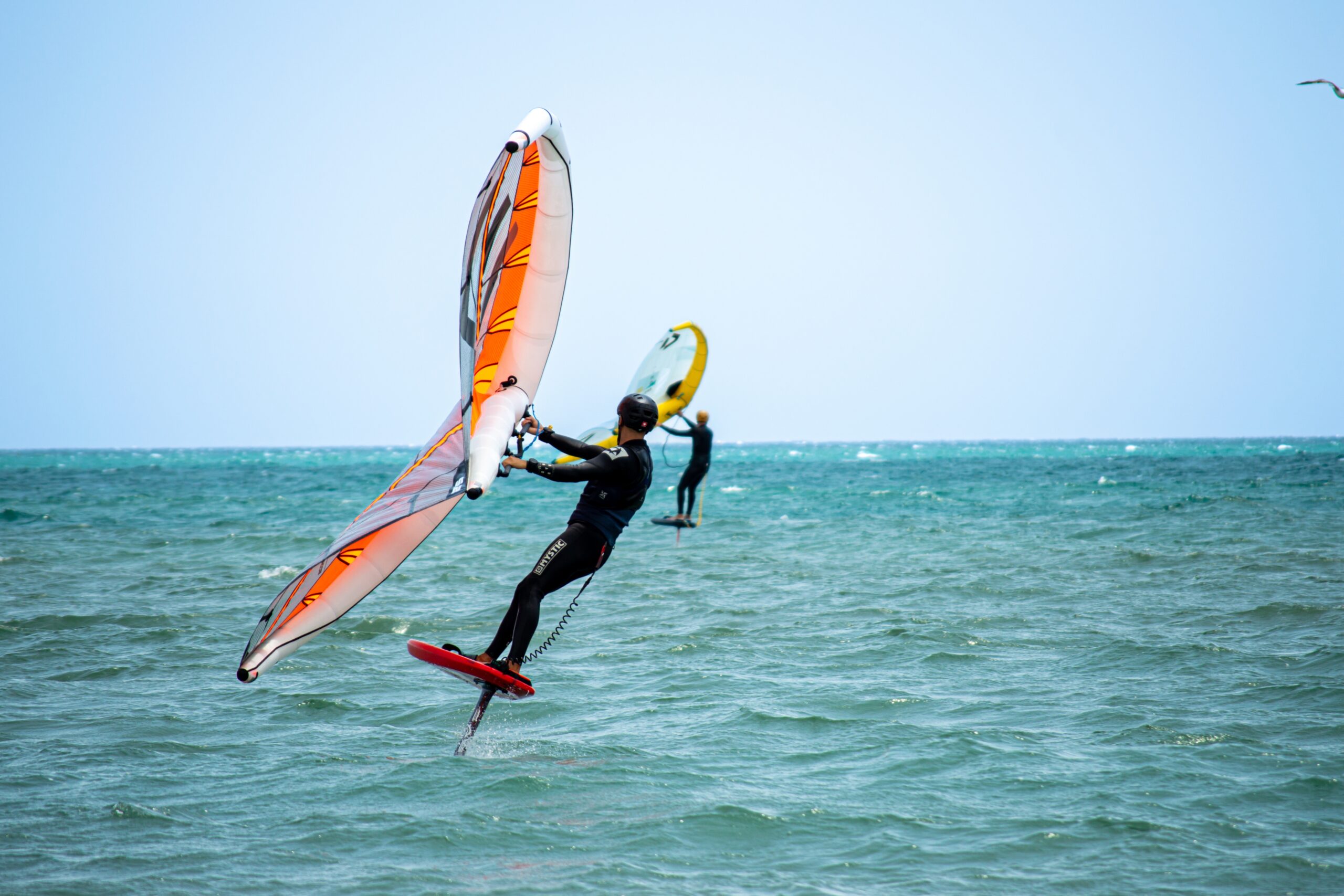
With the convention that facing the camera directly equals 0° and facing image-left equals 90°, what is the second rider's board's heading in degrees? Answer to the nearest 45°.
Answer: approximately 90°

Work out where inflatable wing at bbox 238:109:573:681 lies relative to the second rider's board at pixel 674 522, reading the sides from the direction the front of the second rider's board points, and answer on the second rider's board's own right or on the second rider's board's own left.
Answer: on the second rider's board's own left

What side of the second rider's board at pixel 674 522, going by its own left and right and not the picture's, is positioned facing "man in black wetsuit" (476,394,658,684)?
left

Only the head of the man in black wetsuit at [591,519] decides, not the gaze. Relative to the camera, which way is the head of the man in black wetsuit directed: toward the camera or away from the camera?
away from the camera

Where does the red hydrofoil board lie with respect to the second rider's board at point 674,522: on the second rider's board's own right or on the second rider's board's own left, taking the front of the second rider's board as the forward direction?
on the second rider's board's own left
